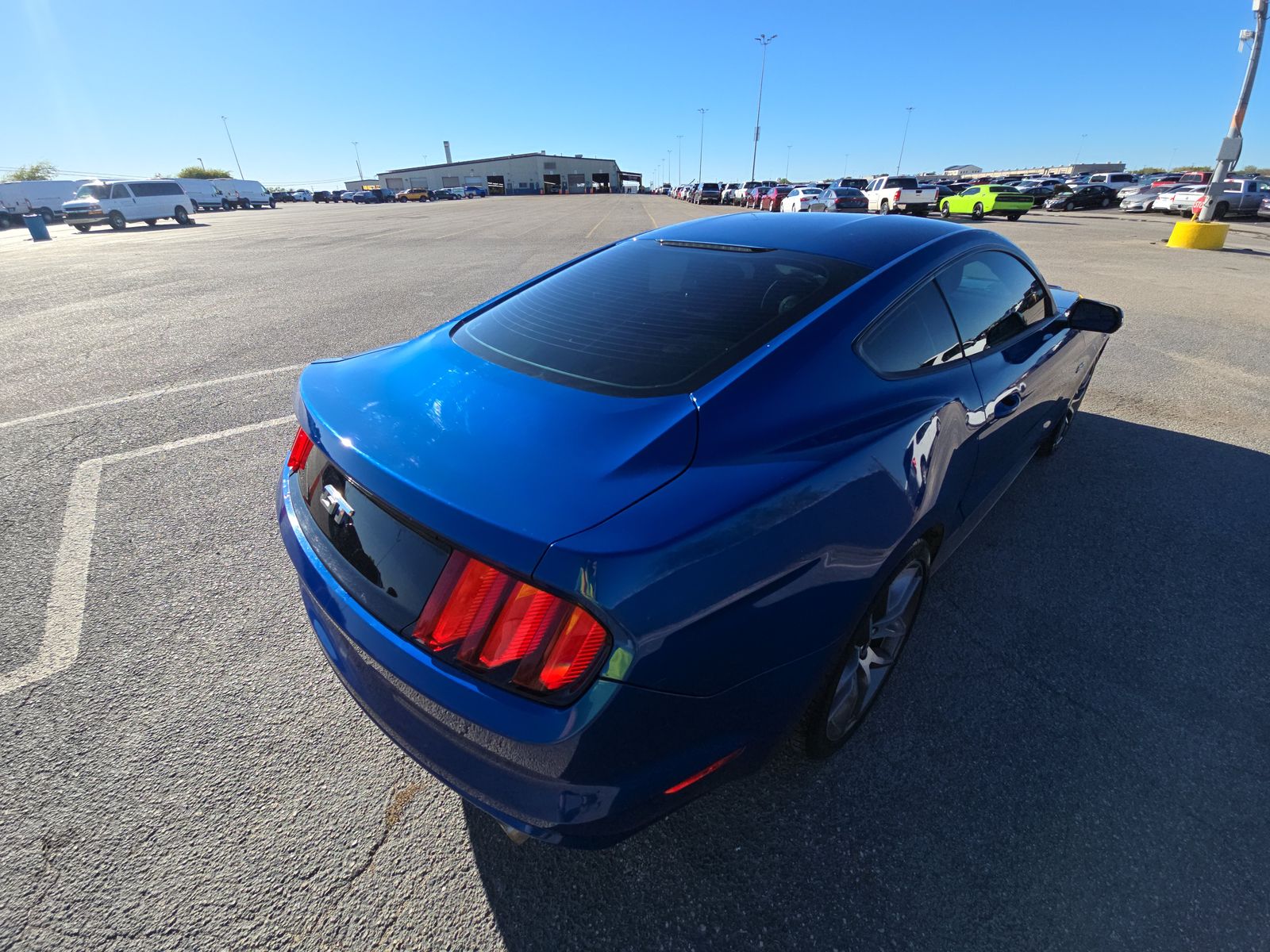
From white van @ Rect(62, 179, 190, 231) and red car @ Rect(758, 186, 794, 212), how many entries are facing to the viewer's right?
0

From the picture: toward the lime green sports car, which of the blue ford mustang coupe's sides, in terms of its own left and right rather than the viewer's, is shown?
front

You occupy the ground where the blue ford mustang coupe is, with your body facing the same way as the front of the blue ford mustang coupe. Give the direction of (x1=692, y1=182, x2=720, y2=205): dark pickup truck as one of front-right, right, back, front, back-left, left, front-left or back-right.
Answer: front-left

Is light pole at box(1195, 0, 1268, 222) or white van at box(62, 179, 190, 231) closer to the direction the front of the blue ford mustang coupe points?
the light pole

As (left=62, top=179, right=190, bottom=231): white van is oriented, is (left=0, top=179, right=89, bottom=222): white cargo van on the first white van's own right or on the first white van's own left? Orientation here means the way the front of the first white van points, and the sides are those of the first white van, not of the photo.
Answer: on the first white van's own right

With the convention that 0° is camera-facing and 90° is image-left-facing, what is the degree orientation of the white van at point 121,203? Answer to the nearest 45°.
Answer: approximately 45°

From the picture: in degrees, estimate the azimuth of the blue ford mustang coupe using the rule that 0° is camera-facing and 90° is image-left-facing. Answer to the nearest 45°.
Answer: approximately 225°
